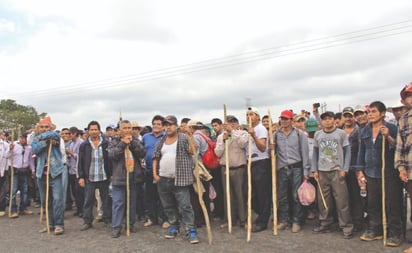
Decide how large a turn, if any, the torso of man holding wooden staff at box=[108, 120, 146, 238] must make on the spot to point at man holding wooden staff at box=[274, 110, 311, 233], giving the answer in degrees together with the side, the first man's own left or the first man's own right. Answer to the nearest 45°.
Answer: approximately 90° to the first man's own left

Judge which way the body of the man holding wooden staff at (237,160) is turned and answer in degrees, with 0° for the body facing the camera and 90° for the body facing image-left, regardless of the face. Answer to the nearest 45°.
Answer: approximately 45°

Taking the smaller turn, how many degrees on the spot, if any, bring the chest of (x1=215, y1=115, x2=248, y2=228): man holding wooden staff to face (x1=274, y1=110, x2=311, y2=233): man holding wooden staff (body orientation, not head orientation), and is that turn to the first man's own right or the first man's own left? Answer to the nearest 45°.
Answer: approximately 135° to the first man's own left

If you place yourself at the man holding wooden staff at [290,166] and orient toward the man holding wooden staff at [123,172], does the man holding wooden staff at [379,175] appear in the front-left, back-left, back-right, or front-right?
back-left

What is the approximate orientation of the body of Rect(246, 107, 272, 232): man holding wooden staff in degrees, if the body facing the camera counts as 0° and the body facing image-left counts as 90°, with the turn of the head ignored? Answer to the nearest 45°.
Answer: approximately 45°

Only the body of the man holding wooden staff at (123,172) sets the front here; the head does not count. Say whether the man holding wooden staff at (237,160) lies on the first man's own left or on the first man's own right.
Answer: on the first man's own left
